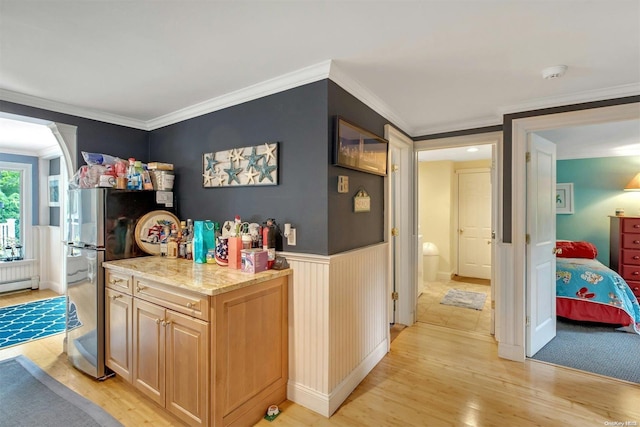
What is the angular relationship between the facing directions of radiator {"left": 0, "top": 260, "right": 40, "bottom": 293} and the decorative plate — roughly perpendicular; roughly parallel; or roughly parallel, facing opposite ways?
roughly parallel

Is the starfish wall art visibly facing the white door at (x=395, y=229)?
no

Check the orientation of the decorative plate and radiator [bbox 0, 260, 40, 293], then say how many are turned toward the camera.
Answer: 2

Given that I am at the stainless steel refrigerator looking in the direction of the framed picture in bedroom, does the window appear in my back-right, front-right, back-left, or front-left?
back-left

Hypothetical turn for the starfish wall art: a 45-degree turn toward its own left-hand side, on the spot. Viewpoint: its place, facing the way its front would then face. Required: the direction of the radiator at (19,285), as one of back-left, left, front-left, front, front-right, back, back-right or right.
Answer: back-right

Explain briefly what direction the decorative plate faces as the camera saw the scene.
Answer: facing the viewer

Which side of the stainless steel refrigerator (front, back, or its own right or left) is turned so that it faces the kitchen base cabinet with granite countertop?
left

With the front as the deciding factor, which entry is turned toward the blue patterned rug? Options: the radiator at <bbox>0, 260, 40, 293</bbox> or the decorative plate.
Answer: the radiator

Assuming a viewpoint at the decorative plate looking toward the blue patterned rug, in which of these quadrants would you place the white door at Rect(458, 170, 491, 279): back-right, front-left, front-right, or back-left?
back-right

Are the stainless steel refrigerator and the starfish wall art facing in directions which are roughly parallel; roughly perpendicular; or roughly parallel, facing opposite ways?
roughly parallel

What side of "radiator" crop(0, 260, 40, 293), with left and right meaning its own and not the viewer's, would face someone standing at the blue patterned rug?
front

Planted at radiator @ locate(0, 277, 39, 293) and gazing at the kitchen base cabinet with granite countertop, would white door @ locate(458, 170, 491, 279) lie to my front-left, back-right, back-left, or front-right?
front-left
